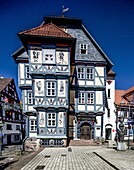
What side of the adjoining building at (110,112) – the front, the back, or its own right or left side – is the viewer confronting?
front

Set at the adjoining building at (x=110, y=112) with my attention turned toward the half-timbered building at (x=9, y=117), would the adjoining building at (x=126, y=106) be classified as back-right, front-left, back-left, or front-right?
back-right

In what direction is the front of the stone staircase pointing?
toward the camera

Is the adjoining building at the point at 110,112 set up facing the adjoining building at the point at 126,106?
no

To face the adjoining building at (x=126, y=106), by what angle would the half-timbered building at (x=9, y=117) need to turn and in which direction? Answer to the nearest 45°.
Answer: approximately 45° to its left

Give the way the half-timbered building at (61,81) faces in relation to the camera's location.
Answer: facing the viewer
